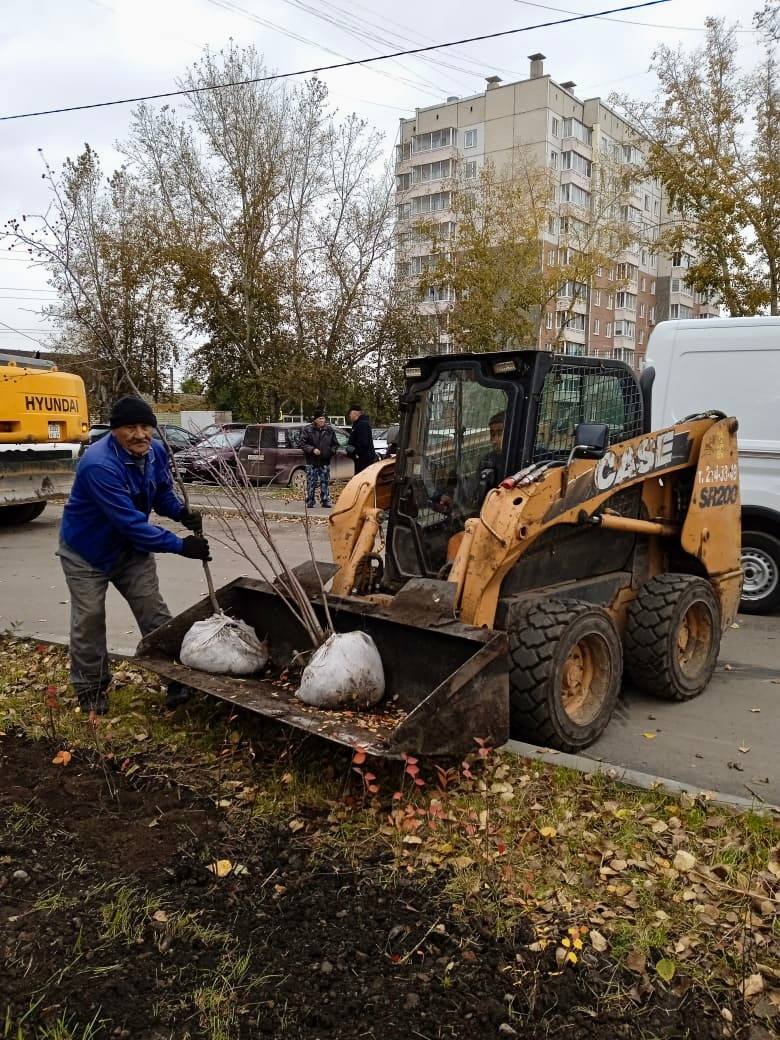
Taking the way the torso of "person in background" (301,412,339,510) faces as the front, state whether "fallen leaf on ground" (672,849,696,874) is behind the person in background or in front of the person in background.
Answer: in front

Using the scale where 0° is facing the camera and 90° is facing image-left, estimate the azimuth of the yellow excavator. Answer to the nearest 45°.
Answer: approximately 135°

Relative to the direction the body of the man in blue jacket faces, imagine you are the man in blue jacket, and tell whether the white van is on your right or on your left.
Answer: on your left

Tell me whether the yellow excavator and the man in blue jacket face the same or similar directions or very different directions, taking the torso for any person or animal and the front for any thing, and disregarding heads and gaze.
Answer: very different directions

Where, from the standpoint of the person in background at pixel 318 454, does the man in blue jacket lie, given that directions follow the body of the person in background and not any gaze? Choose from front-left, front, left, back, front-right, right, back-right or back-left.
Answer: front

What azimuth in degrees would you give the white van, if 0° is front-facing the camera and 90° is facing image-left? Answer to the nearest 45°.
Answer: approximately 270°

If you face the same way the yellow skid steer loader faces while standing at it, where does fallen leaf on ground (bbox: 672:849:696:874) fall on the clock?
The fallen leaf on ground is roughly at 10 o'clock from the yellow skid steer loader.

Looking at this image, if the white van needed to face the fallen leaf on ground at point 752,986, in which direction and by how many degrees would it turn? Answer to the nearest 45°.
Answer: approximately 90° to its right

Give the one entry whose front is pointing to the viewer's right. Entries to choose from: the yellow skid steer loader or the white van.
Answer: the white van

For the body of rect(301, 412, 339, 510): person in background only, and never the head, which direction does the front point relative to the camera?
toward the camera

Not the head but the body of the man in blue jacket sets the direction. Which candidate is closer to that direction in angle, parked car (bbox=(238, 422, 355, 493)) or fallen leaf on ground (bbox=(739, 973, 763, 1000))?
the fallen leaf on ground

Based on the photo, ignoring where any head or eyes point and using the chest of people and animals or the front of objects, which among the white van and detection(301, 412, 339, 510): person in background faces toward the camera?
the person in background

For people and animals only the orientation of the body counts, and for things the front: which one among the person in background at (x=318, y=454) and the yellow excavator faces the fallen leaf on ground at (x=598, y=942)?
the person in background

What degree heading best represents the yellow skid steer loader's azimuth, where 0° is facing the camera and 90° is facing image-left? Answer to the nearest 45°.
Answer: approximately 45°

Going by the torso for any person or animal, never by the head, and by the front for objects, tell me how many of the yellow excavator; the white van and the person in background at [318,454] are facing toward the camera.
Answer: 1
